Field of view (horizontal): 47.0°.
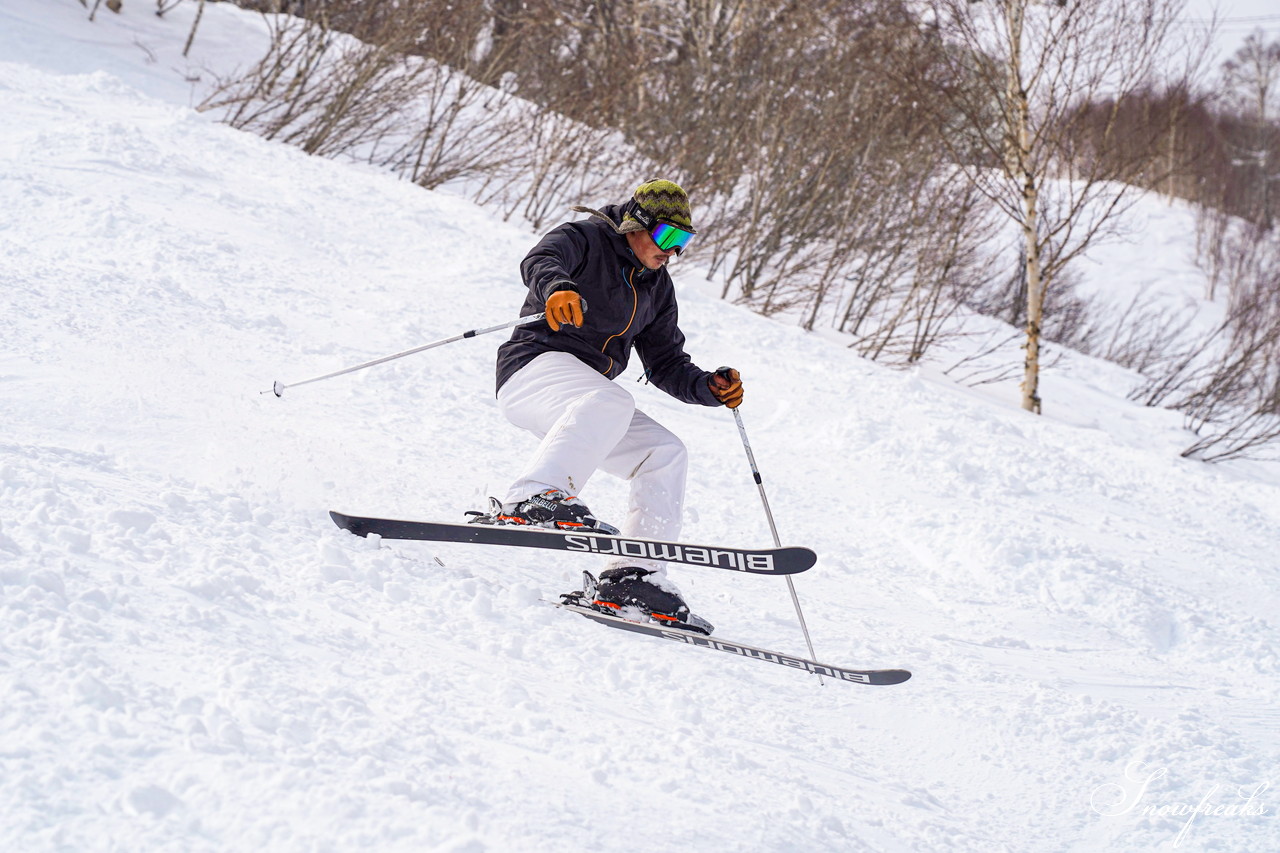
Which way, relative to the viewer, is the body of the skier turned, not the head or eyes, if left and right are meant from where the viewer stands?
facing the viewer and to the right of the viewer

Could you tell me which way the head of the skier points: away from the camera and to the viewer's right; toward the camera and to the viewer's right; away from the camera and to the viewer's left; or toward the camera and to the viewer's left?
toward the camera and to the viewer's right

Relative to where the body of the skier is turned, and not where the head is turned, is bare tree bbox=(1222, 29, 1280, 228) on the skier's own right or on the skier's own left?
on the skier's own left

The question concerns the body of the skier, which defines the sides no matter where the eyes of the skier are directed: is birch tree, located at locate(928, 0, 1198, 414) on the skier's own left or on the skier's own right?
on the skier's own left
